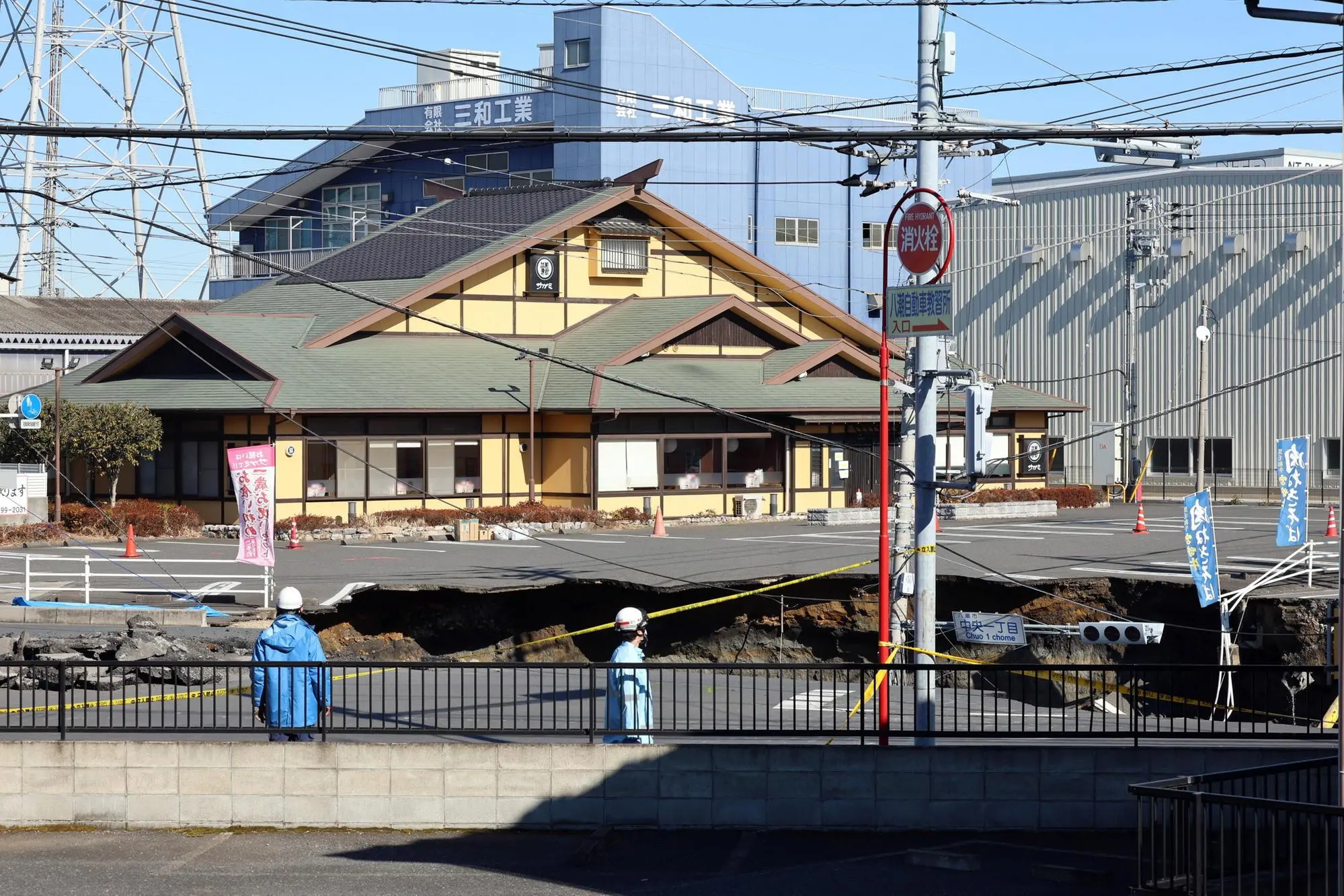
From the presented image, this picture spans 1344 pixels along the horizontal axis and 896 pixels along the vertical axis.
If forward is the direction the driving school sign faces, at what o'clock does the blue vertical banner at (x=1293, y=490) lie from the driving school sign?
The blue vertical banner is roughly at 7 o'clock from the driving school sign.

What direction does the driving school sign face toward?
toward the camera

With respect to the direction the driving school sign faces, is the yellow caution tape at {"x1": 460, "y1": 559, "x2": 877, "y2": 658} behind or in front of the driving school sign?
behind

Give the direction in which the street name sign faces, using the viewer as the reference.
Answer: facing the viewer

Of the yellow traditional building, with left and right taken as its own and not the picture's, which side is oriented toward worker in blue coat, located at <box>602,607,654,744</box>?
front

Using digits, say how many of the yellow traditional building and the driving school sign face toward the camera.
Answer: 2

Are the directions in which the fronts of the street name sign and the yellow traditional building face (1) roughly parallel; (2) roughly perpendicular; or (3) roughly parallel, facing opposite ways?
roughly parallel

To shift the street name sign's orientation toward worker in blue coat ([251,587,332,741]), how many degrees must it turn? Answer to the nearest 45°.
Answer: approximately 45° to its right

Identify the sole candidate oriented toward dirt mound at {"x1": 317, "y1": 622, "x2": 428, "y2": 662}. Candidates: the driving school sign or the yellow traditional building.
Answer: the yellow traditional building

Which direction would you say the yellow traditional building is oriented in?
toward the camera

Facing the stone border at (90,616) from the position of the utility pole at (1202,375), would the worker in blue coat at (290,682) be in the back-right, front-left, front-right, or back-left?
front-left

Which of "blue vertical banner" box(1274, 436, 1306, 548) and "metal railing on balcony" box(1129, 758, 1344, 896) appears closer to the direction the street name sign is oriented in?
the metal railing on balcony

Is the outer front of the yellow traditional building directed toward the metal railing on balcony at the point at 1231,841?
yes

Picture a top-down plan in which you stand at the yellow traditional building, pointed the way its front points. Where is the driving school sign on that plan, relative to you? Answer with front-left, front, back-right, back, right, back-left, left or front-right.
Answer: front
